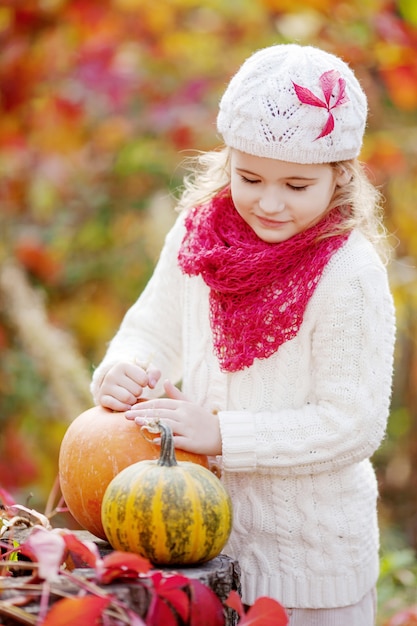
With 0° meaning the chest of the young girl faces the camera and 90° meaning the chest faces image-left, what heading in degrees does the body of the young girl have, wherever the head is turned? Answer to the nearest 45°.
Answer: approximately 45°

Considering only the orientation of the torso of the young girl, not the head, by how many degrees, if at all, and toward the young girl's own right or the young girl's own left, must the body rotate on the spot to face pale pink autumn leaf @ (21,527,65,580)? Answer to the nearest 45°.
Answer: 0° — they already face it

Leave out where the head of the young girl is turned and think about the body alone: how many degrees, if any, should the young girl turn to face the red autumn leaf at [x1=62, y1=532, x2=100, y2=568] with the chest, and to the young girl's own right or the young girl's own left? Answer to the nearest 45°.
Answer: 0° — they already face it
